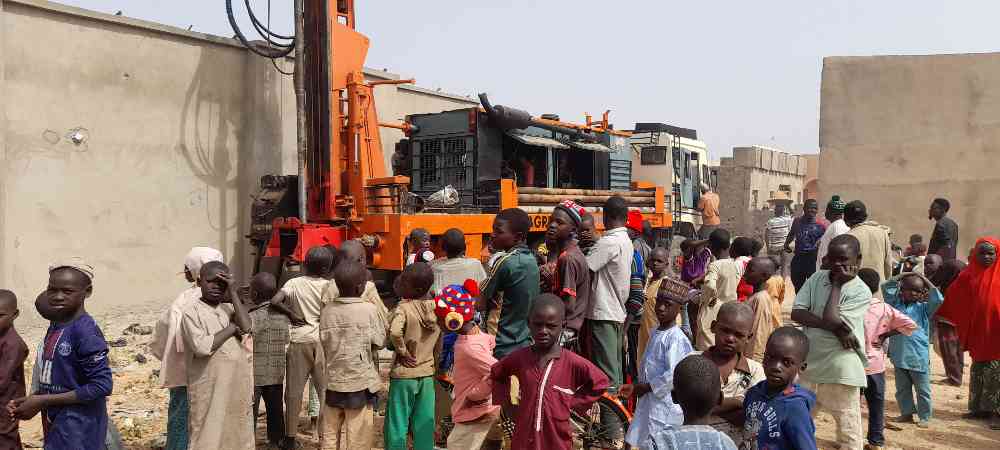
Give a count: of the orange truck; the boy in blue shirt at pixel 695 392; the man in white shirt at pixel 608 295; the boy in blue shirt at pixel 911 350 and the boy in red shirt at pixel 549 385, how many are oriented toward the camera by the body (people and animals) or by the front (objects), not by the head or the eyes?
2

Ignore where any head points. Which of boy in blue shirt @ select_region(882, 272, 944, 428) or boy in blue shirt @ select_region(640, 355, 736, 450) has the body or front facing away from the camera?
boy in blue shirt @ select_region(640, 355, 736, 450)

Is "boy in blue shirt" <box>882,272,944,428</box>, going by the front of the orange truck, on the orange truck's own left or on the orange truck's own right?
on the orange truck's own right

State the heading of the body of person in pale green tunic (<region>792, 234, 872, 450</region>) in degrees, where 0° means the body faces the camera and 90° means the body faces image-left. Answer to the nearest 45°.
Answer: approximately 0°

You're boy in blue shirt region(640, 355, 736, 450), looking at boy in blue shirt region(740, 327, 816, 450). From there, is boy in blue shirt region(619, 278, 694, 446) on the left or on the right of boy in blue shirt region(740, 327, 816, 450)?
left

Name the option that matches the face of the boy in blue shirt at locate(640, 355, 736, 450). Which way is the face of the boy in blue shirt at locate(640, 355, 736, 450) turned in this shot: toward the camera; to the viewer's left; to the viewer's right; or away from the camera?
away from the camera

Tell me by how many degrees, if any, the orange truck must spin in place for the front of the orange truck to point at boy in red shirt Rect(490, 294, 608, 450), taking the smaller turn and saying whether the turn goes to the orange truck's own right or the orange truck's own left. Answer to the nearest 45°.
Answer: approximately 135° to the orange truck's own right
